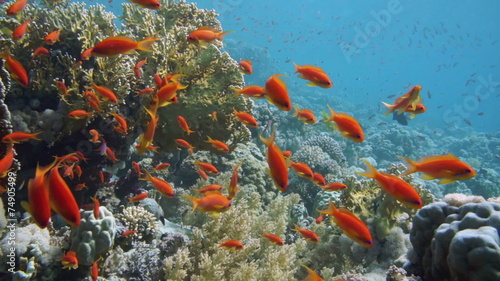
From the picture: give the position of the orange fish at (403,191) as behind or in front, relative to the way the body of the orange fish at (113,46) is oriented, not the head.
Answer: behind

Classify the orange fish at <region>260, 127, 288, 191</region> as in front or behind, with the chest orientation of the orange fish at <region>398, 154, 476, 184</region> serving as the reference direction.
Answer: behind

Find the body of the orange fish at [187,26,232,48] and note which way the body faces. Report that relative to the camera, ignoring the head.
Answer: to the viewer's left

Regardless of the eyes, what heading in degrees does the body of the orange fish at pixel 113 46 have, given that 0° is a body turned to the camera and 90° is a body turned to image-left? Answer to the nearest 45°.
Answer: approximately 90°

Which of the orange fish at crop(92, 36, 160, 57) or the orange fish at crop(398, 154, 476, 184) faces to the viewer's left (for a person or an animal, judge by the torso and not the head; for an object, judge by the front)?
the orange fish at crop(92, 36, 160, 57)

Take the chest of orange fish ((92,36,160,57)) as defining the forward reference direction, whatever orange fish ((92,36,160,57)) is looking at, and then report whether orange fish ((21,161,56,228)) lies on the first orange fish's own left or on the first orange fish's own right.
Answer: on the first orange fish's own left
